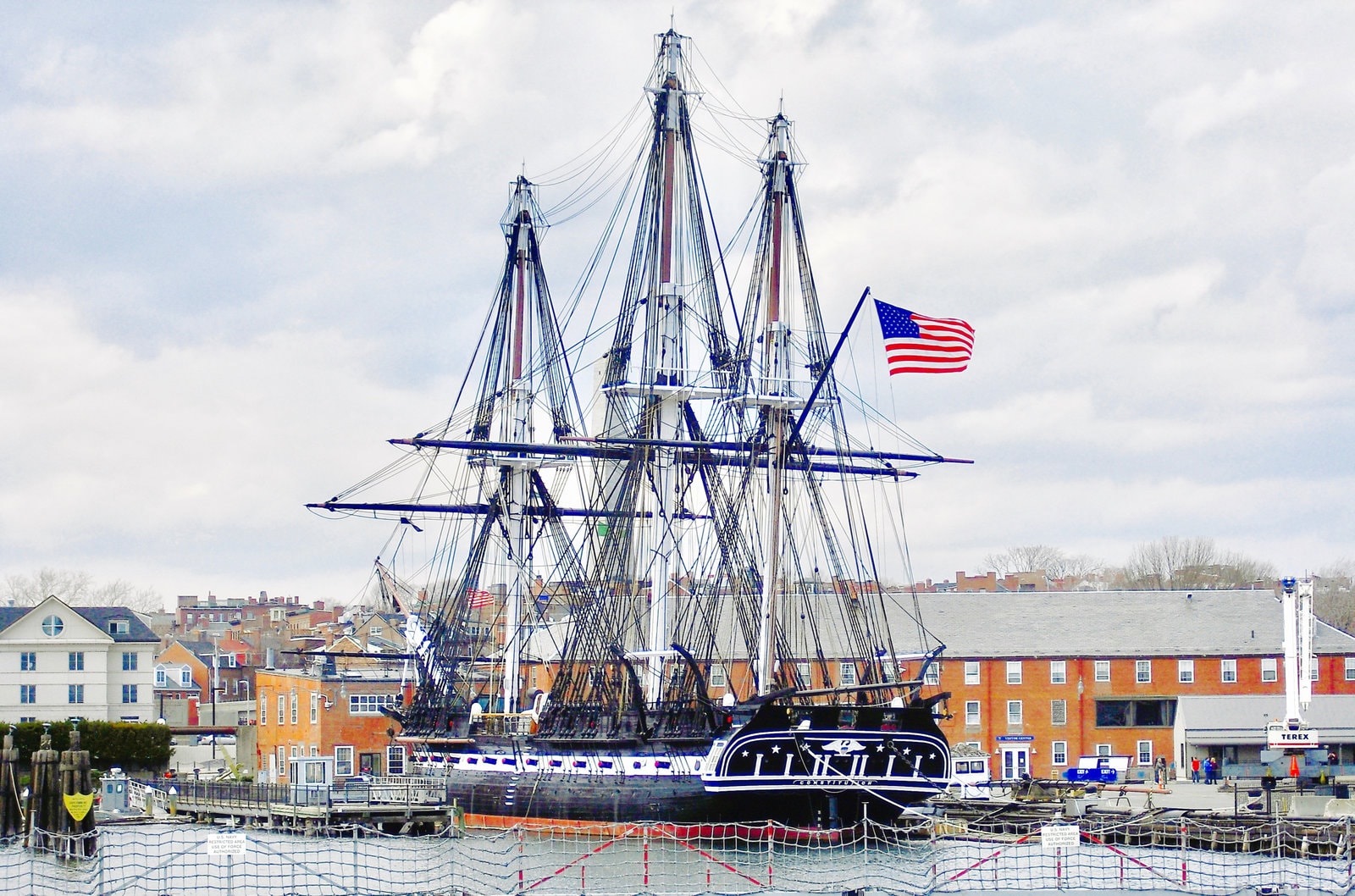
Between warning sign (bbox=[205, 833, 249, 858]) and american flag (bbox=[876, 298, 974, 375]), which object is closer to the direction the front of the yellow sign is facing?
the warning sign

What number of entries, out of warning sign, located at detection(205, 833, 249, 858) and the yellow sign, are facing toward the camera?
2

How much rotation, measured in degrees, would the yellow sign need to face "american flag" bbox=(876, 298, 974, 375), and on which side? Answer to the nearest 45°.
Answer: approximately 90° to its left

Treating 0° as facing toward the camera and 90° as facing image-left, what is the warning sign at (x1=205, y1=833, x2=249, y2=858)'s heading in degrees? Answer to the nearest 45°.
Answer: approximately 0°

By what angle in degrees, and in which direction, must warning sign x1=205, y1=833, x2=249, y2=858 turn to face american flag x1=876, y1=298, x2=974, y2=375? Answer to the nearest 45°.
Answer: approximately 135° to its left

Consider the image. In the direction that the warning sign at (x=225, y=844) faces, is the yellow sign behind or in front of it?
behind
